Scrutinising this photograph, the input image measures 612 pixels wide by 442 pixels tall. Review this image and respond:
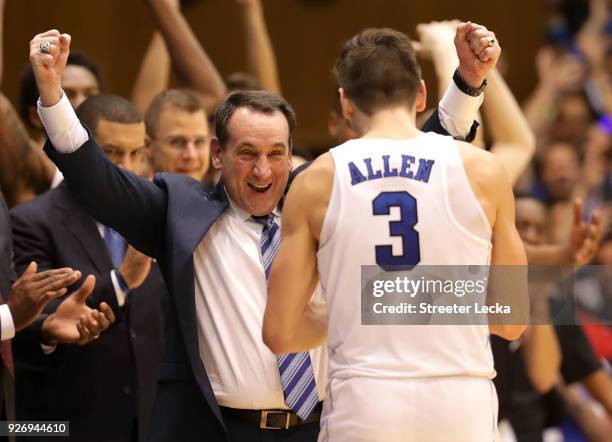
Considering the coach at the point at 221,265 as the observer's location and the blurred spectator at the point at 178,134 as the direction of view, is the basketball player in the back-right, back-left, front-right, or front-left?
back-right

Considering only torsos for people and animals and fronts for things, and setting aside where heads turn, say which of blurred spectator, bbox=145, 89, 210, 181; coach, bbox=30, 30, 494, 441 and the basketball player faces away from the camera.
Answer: the basketball player

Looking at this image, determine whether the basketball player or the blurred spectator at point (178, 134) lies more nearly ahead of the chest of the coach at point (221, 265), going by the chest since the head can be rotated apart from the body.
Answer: the basketball player

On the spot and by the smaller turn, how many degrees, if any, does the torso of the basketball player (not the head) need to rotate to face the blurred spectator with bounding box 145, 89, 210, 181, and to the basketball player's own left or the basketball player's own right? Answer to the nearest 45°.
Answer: approximately 45° to the basketball player's own left

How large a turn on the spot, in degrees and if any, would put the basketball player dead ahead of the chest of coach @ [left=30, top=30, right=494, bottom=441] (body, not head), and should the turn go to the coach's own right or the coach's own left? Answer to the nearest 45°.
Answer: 0° — they already face them

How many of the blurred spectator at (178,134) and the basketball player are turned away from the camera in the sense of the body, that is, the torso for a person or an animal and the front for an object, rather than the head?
1

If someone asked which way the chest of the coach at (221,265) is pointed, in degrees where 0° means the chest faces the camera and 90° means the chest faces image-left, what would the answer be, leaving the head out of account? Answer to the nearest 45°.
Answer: approximately 315°

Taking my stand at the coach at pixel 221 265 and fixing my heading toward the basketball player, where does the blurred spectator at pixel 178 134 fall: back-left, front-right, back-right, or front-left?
back-left

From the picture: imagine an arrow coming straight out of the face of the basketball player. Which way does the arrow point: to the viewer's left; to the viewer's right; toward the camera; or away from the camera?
away from the camera

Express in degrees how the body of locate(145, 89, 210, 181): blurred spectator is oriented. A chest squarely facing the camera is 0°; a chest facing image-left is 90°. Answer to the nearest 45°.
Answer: approximately 315°

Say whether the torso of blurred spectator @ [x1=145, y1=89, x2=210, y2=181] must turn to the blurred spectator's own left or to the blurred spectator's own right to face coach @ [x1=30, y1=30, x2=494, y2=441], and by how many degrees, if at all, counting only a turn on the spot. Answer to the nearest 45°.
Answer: approximately 45° to the blurred spectator's own right

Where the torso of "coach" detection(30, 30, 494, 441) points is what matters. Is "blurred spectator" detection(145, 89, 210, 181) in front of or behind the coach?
behind

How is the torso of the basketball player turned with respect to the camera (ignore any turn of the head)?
away from the camera
